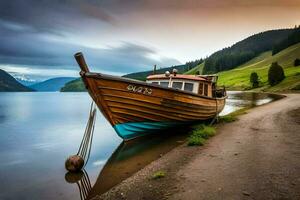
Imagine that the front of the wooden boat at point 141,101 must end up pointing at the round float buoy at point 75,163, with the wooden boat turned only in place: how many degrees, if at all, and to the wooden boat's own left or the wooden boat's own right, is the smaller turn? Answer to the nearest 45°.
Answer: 0° — it already faces it

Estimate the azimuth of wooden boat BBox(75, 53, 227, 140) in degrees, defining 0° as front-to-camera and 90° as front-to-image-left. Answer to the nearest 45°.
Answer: approximately 45°
